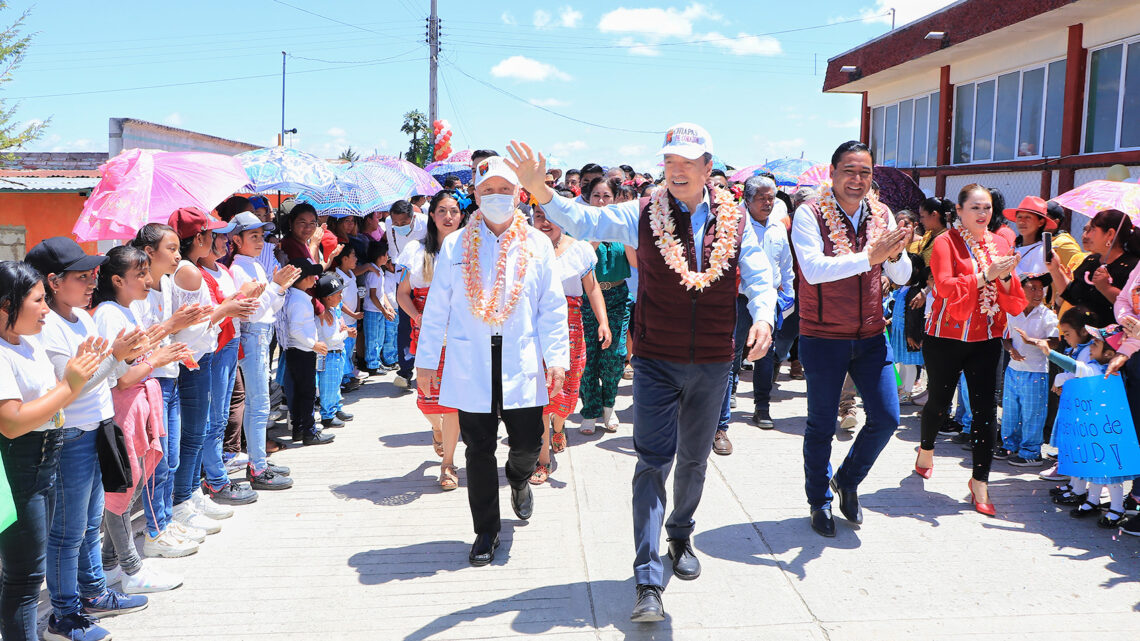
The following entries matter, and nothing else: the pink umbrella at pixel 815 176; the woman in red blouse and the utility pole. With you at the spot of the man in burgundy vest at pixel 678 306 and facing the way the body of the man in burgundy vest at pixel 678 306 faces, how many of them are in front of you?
0

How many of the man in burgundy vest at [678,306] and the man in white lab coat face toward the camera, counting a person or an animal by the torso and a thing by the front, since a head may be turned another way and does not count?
2

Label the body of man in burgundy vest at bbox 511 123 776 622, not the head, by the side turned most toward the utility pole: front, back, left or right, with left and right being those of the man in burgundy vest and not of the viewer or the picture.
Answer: back

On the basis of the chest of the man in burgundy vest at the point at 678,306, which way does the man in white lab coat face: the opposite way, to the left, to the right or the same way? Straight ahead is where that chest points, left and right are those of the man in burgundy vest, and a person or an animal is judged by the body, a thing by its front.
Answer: the same way

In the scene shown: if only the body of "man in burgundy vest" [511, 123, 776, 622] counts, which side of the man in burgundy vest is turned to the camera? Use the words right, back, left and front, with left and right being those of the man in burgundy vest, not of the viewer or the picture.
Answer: front

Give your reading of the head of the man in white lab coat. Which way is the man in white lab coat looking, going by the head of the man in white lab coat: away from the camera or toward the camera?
toward the camera

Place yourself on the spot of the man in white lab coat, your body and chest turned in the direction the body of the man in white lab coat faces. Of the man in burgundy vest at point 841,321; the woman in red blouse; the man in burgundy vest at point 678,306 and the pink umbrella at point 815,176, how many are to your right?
0

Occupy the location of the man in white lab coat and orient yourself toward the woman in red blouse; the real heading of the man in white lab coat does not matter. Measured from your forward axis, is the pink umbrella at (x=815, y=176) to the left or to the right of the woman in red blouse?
left

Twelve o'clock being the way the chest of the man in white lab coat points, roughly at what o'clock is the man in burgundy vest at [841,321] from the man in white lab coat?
The man in burgundy vest is roughly at 9 o'clock from the man in white lab coat.

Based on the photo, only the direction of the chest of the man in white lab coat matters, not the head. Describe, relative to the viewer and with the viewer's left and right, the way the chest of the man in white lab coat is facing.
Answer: facing the viewer

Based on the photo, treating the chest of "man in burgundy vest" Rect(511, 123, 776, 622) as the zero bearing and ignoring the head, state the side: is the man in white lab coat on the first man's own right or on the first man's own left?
on the first man's own right

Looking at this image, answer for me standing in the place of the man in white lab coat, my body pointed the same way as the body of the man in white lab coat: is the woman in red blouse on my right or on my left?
on my left

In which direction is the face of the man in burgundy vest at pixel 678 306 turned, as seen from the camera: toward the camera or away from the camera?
toward the camera

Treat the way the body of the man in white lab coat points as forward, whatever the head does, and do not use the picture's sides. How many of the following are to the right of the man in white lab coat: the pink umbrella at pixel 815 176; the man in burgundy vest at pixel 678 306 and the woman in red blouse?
0

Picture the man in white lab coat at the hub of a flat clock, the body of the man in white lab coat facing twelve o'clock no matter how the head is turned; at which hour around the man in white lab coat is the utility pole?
The utility pole is roughly at 6 o'clock from the man in white lab coat.

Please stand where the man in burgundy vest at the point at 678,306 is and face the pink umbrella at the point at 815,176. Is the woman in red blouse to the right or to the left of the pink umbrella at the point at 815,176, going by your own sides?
right

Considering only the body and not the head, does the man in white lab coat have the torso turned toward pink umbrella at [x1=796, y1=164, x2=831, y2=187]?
no
